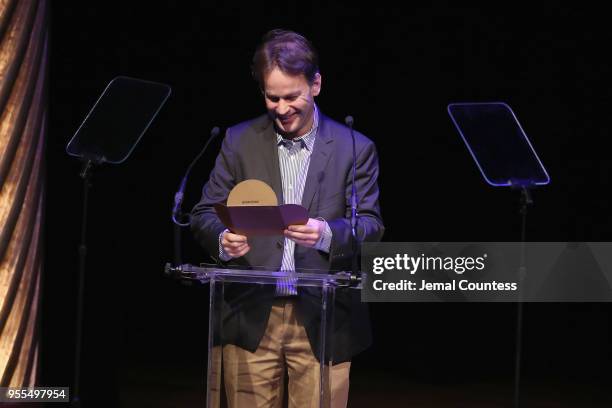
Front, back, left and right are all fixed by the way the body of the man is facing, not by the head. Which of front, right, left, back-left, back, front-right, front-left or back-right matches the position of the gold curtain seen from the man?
back-right

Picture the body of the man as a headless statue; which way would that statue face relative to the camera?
toward the camera

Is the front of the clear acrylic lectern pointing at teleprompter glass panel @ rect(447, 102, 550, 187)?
no

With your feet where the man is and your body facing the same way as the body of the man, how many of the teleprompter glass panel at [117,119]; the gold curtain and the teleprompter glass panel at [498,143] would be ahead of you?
0

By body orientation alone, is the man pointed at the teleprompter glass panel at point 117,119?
no
